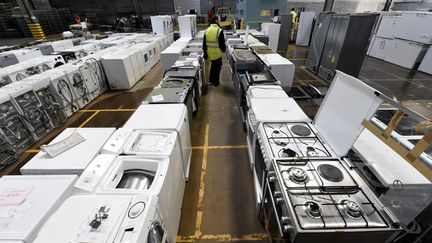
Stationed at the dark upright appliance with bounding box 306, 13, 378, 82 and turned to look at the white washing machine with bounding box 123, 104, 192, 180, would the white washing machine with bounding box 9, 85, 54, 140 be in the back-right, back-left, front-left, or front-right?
front-right

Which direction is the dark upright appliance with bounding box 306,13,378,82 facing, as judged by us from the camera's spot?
facing the viewer and to the left of the viewer

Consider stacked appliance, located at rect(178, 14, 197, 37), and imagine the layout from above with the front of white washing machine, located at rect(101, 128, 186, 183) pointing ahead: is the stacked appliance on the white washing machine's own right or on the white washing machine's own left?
on the white washing machine's own left

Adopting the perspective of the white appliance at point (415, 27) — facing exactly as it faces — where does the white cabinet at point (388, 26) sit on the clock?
the white cabinet at point (388, 26) is roughly at 3 o'clock from the white appliance at point (415, 27).
